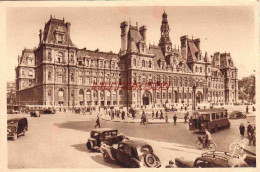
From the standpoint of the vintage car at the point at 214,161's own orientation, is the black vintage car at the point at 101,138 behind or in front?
in front

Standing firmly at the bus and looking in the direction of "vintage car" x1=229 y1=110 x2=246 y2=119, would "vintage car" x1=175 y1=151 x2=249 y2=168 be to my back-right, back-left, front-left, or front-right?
back-right

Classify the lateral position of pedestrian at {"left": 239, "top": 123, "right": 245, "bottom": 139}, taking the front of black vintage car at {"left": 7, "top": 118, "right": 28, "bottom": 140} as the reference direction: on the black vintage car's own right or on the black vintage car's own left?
on the black vintage car's own left

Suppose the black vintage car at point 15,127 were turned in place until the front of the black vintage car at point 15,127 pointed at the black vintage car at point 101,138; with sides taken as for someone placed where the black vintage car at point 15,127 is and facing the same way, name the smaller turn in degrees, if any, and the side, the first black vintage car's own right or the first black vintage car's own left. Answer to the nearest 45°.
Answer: approximately 90° to the first black vintage car's own left

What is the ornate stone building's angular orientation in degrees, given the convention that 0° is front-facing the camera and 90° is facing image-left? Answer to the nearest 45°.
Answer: approximately 315°

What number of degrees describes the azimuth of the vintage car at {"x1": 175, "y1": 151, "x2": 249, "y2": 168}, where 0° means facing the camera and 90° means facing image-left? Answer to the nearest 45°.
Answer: approximately 90°

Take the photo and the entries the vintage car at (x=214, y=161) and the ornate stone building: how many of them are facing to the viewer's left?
1
